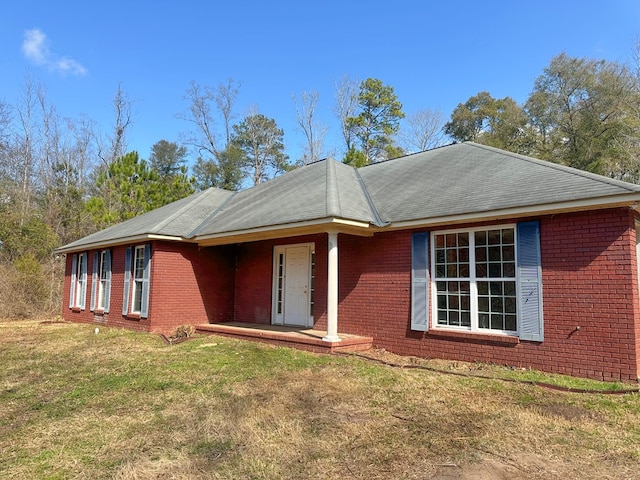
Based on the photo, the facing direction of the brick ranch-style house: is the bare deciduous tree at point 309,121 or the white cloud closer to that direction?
the white cloud

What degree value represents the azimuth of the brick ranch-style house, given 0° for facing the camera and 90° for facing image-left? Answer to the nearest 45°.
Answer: approximately 45°

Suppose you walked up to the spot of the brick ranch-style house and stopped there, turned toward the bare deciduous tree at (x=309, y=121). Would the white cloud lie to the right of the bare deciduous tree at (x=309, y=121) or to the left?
left

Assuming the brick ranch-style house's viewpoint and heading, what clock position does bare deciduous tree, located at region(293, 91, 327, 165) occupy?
The bare deciduous tree is roughly at 4 o'clock from the brick ranch-style house.

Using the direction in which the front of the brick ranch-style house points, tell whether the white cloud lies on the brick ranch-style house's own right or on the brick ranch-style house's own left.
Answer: on the brick ranch-style house's own right
